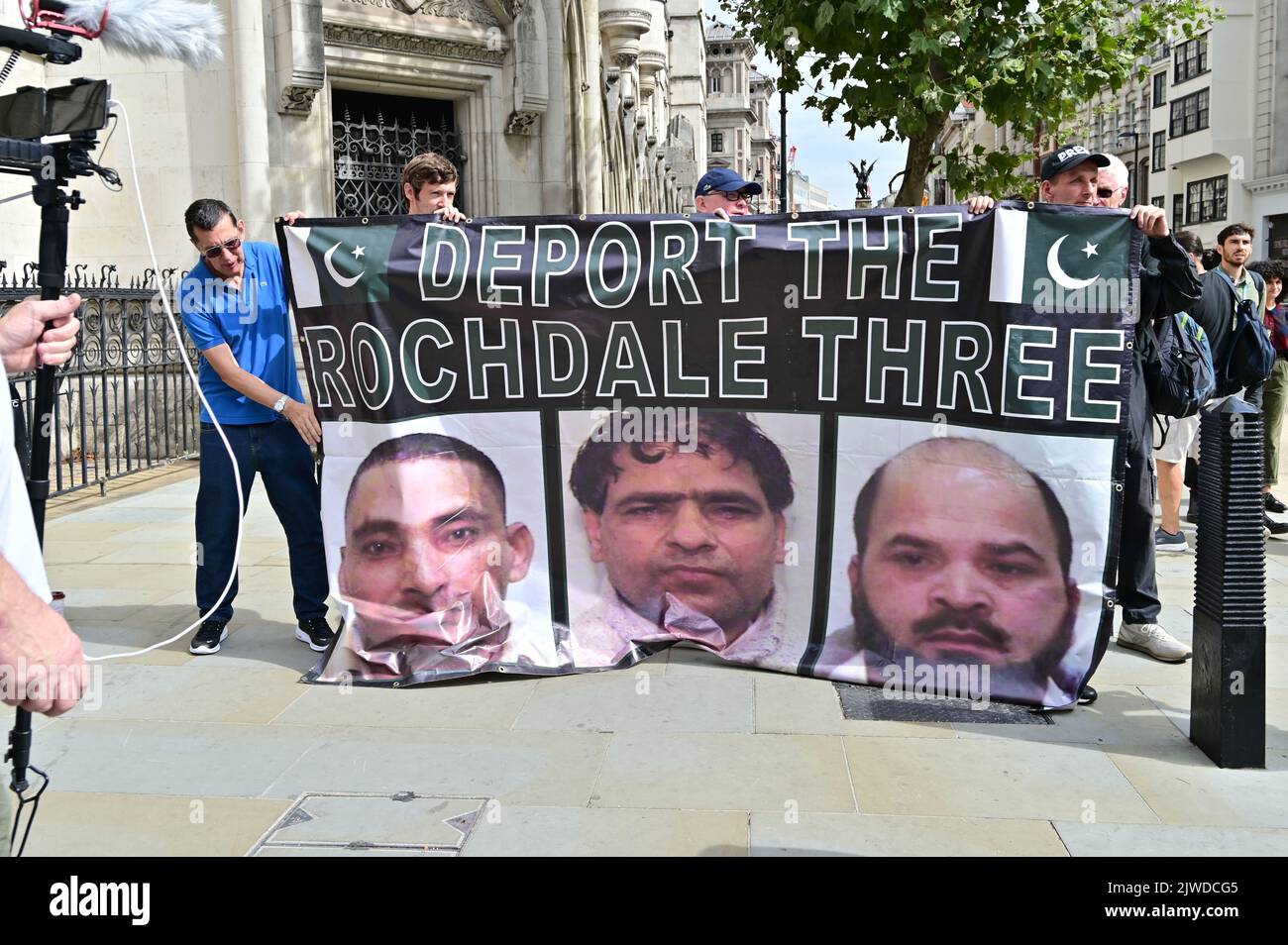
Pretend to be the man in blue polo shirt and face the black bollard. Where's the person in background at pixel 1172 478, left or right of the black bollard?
left

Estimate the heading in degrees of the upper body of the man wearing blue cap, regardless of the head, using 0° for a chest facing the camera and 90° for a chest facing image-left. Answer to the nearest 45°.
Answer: approximately 315°

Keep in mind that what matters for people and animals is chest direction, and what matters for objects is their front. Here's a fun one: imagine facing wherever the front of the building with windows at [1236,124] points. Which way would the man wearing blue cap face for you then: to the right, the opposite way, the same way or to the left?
to the left

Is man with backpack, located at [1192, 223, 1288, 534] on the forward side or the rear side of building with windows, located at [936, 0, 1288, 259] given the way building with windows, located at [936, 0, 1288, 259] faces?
on the forward side

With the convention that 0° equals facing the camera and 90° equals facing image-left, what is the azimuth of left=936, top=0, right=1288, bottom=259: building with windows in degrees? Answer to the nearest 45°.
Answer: approximately 45°

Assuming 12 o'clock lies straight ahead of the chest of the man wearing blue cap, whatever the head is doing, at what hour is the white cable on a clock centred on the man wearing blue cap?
The white cable is roughly at 1 o'clock from the man wearing blue cap.

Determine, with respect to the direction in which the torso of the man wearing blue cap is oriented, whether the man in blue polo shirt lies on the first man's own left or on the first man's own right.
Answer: on the first man's own right

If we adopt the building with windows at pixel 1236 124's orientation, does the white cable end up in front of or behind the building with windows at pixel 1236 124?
in front

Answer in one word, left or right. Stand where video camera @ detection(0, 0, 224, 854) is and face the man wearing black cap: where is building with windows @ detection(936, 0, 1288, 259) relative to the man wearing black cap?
left

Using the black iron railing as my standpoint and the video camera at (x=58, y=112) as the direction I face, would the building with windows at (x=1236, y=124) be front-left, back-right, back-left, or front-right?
back-left

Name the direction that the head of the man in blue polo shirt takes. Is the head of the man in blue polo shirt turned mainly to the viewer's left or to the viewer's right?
to the viewer's right

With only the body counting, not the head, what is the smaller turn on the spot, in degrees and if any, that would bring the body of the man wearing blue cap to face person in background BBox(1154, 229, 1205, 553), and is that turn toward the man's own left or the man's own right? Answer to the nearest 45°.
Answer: approximately 90° to the man's own left

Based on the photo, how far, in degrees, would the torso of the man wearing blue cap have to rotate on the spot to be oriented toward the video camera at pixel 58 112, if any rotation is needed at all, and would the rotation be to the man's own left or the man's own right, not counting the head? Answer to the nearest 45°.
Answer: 0° — they already face it

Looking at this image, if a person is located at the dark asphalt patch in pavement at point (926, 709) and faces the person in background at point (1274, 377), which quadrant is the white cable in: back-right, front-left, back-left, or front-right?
back-left
